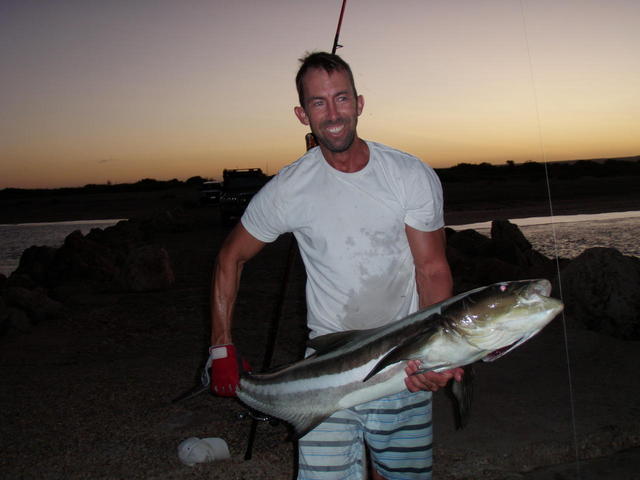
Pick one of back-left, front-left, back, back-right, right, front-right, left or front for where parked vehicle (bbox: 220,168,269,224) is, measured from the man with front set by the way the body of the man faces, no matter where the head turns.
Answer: back

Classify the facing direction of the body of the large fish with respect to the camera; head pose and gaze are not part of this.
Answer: to the viewer's right
